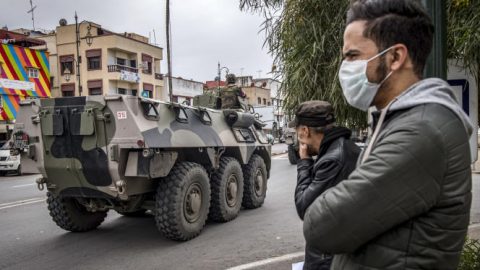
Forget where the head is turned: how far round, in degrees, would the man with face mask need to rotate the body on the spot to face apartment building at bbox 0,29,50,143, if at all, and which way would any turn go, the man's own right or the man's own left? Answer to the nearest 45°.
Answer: approximately 45° to the man's own right

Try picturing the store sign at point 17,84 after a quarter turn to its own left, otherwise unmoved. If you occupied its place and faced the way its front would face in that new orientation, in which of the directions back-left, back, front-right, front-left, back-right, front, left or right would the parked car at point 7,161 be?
back-right

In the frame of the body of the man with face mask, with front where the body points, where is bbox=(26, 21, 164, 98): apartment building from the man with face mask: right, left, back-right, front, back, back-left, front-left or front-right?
front-right

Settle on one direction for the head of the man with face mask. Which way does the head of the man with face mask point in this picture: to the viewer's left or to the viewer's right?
to the viewer's left

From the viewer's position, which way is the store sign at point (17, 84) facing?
facing the viewer and to the right of the viewer

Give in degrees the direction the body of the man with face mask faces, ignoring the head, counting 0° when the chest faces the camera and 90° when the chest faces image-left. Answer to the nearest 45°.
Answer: approximately 90°

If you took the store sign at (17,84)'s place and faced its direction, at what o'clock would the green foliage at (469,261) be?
The green foliage is roughly at 1 o'clock from the store sign.

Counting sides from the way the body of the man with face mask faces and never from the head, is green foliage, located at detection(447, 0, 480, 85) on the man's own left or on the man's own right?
on the man's own right

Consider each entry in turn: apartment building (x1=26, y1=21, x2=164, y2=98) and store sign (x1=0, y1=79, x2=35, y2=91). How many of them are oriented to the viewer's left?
0

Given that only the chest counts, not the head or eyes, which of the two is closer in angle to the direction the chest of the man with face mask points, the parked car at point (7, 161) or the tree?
the parked car

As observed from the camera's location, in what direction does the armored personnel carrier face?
facing away from the viewer and to the right of the viewer
